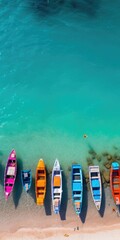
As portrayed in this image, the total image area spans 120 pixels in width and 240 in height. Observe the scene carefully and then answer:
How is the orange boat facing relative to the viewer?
away from the camera
